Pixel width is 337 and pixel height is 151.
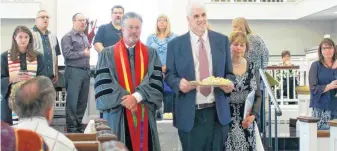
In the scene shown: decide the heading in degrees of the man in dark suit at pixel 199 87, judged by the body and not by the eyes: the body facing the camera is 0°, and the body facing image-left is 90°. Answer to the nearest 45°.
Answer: approximately 0°

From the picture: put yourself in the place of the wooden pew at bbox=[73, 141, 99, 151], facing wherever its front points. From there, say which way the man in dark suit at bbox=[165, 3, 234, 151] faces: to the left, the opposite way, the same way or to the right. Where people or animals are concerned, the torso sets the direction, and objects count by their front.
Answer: the opposite way

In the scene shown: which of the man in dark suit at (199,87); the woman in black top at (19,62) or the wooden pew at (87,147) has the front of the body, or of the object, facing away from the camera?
the wooden pew

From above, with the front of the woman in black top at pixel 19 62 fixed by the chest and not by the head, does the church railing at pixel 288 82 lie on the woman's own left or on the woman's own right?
on the woman's own left

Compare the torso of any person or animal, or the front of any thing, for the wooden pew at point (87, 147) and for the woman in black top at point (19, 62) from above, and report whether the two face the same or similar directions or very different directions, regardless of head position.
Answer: very different directions

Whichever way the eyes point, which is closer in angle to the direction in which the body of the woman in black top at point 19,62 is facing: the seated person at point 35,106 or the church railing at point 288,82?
the seated person

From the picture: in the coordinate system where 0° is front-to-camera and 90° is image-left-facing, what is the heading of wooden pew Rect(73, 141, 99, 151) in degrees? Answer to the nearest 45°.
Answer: approximately 180°
